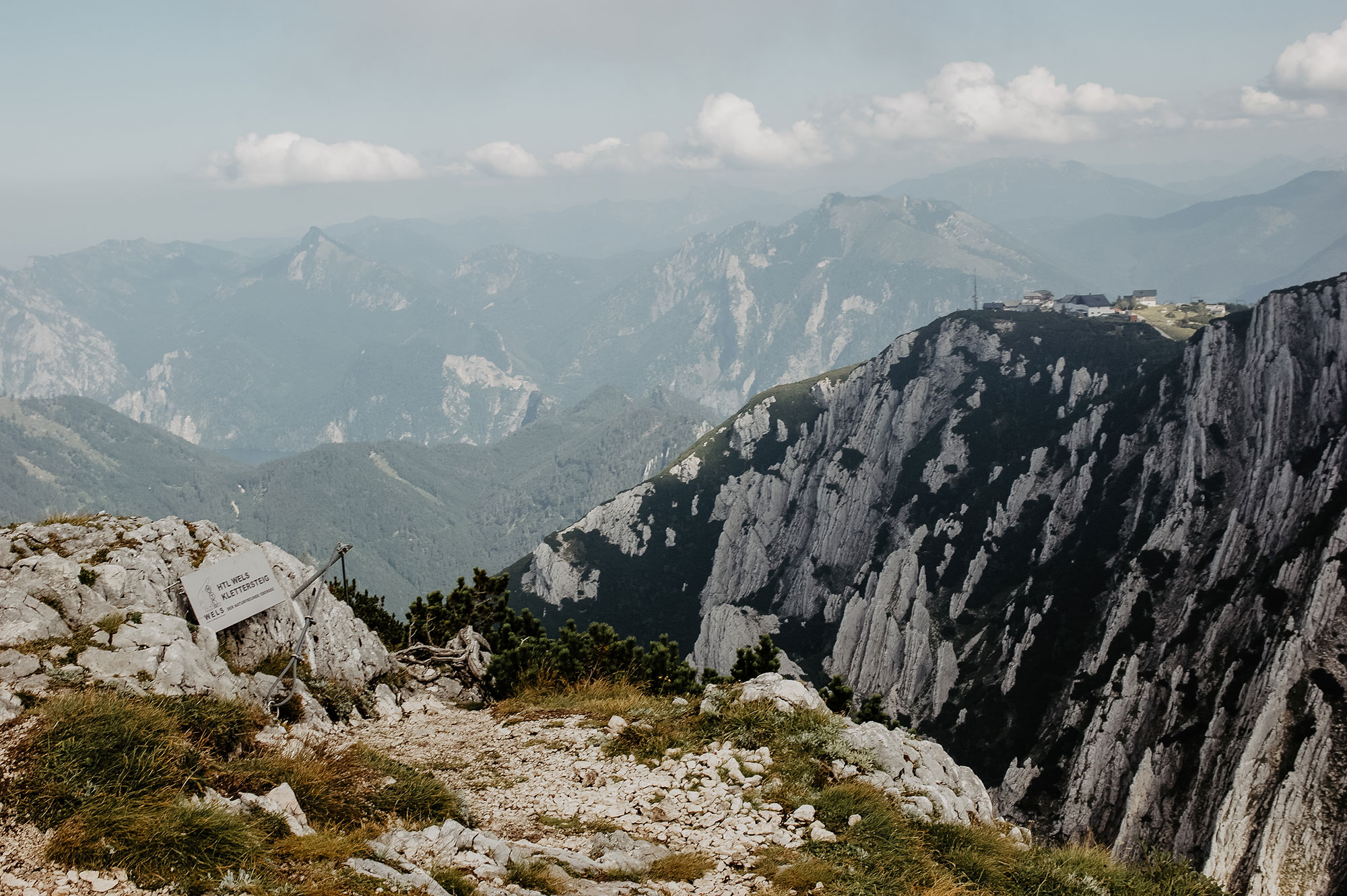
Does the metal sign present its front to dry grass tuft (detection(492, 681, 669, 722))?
no

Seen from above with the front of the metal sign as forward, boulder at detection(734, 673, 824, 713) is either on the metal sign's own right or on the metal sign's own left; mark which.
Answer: on the metal sign's own left

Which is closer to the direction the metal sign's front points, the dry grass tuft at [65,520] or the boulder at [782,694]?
the boulder

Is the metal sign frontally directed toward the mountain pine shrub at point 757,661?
no

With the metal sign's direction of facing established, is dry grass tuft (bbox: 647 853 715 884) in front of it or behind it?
in front

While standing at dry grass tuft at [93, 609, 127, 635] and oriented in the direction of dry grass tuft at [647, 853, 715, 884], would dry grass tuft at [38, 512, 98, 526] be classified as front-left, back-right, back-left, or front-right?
back-left

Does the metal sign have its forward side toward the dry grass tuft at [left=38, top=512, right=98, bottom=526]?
no

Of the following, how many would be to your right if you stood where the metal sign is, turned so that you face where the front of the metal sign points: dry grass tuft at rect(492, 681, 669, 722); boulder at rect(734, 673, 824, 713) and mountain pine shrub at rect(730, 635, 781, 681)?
0

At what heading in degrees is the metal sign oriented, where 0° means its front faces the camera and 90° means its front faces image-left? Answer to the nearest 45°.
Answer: approximately 0°
